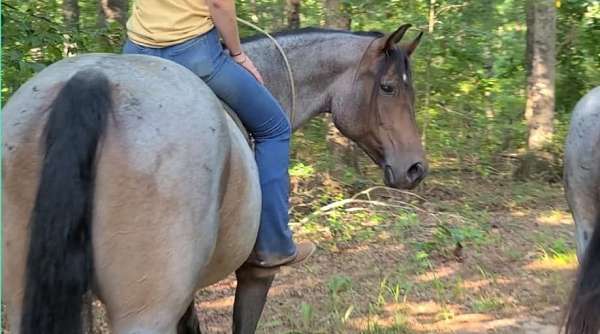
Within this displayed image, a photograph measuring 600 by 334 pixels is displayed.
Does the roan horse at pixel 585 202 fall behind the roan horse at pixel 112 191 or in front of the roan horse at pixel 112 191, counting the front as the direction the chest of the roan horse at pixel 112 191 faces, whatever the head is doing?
in front

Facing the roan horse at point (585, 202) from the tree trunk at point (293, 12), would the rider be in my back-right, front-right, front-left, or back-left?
front-right

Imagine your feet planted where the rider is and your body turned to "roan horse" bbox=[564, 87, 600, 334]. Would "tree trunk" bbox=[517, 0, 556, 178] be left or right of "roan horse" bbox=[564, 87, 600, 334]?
left

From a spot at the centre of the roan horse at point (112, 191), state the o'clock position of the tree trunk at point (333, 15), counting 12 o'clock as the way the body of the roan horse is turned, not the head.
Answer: The tree trunk is roughly at 11 o'clock from the roan horse.

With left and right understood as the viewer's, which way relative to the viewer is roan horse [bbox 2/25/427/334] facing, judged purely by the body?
facing away from the viewer and to the right of the viewer

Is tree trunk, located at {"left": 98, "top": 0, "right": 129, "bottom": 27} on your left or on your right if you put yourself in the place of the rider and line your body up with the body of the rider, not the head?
on your left

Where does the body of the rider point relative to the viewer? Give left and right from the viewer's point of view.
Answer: facing away from the viewer and to the right of the viewer

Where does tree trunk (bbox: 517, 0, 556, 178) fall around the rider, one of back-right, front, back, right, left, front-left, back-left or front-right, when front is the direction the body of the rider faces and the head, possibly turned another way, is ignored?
front

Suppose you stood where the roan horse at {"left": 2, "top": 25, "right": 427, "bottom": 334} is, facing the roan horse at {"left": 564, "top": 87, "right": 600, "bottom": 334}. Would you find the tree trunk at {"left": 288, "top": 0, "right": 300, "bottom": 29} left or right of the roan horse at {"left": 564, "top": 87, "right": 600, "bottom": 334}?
left

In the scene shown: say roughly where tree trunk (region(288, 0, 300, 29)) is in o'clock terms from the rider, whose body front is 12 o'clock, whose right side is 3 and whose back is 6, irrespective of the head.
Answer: The tree trunk is roughly at 11 o'clock from the rider.
